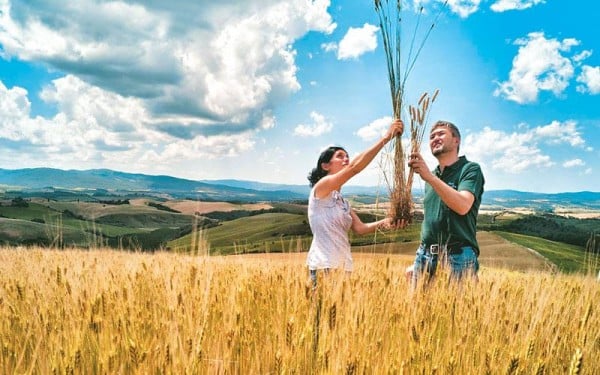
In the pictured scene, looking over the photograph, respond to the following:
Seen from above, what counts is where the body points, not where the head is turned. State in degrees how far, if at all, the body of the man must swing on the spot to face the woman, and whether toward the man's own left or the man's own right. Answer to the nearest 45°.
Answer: approximately 45° to the man's own right

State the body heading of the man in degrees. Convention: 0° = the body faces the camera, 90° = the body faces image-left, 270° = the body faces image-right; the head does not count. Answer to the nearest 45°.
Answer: approximately 45°
